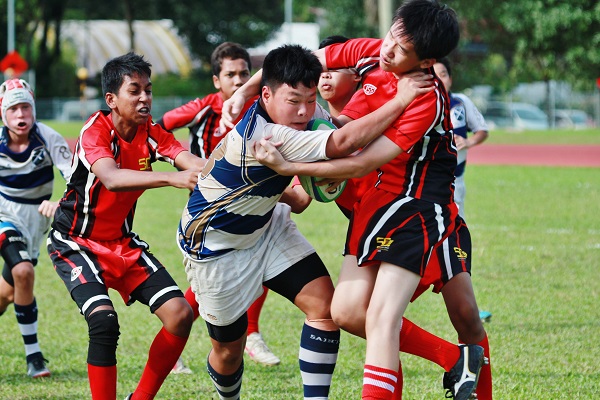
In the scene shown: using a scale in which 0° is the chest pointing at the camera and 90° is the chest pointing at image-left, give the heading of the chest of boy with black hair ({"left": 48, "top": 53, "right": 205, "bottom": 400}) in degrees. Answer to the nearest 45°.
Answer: approximately 315°

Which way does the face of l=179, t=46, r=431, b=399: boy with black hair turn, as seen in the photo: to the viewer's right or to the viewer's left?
to the viewer's right

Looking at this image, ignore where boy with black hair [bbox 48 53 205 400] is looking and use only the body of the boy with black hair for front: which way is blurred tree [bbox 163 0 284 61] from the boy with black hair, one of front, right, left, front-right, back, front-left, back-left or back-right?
back-left

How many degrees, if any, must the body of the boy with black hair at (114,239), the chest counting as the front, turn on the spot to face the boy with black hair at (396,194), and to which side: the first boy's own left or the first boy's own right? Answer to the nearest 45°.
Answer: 0° — they already face them

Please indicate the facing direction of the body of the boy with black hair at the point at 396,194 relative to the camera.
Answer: to the viewer's left

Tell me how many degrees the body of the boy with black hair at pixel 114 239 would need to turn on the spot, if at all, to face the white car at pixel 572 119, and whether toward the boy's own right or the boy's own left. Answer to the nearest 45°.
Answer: approximately 90° to the boy's own left

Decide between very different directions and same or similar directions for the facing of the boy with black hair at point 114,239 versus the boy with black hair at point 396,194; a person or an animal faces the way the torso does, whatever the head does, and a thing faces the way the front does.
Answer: very different directions

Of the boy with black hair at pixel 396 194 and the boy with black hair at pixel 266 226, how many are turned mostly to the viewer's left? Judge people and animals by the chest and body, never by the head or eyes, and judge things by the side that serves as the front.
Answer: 1

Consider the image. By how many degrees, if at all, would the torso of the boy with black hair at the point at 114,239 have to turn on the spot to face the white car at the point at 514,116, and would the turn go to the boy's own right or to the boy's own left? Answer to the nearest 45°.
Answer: approximately 90° to the boy's own left

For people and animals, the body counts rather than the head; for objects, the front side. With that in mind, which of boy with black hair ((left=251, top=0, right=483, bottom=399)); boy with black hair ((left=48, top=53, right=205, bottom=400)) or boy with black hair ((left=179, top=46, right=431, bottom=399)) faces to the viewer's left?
boy with black hair ((left=251, top=0, right=483, bottom=399))

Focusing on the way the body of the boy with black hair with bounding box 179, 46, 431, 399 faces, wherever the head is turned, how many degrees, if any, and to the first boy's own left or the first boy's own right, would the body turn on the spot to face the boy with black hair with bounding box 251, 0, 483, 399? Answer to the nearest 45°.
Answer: approximately 45° to the first boy's own left

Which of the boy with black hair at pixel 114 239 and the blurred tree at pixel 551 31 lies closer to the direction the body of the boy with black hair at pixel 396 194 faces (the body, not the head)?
the boy with black hair

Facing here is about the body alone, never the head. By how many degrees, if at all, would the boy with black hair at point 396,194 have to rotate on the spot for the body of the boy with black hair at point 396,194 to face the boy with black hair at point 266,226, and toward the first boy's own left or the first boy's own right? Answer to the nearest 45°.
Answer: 0° — they already face them
